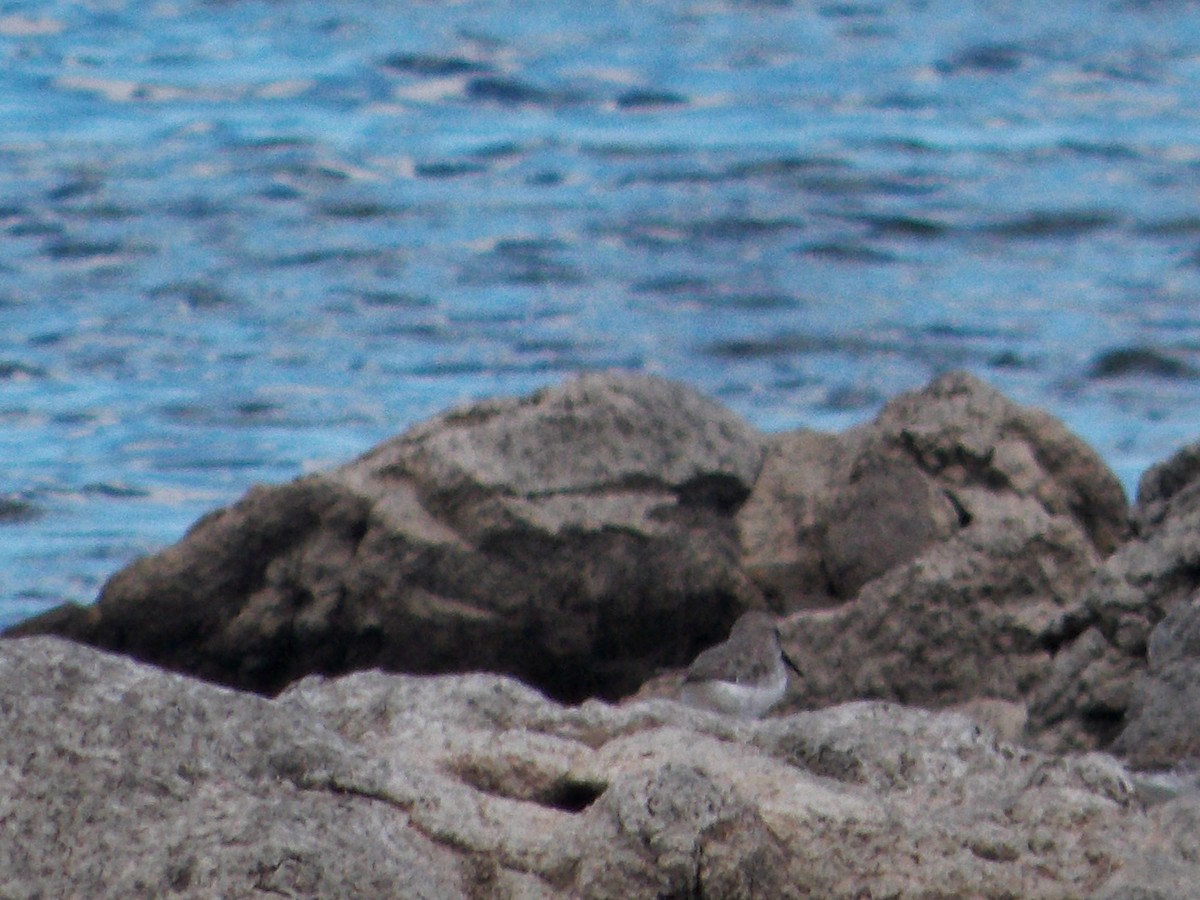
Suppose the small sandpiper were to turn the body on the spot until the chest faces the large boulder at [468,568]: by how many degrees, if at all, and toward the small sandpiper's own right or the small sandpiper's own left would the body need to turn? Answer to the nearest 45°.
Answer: approximately 135° to the small sandpiper's own left

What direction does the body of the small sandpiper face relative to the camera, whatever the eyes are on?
to the viewer's right
